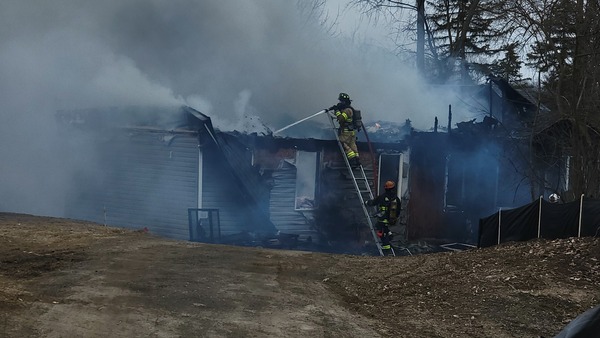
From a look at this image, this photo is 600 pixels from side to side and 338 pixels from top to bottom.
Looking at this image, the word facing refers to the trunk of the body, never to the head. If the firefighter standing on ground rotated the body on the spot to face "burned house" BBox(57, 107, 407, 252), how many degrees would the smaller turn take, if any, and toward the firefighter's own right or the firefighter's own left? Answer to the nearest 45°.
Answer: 0° — they already face it

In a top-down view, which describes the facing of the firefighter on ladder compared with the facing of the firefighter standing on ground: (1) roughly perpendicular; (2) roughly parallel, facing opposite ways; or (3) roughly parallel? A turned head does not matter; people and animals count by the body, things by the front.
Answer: roughly parallel
